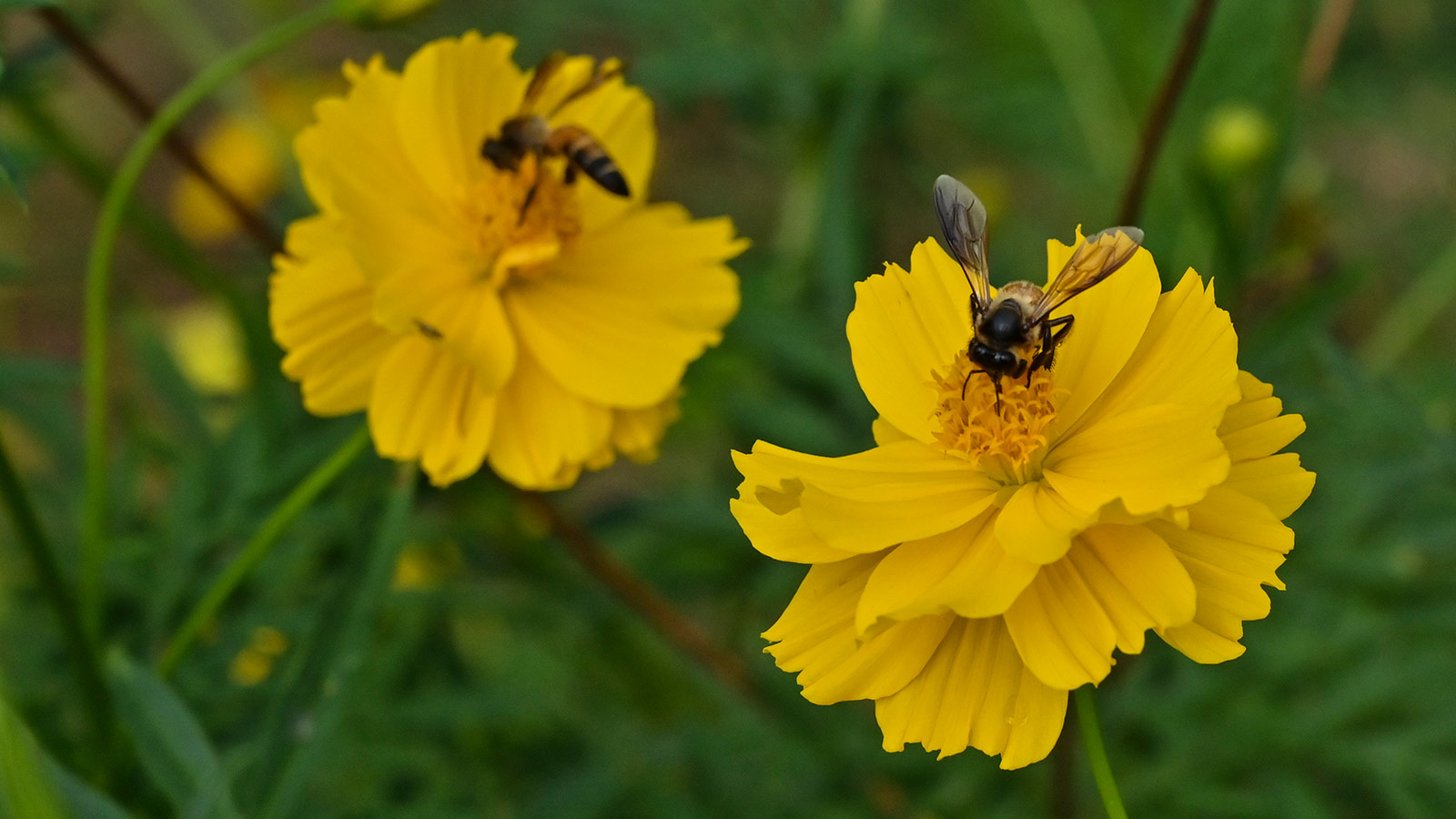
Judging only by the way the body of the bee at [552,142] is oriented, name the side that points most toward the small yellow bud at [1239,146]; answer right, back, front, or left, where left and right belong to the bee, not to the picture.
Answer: back

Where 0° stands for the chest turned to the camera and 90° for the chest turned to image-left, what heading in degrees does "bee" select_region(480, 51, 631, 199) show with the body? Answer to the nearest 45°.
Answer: approximately 90°

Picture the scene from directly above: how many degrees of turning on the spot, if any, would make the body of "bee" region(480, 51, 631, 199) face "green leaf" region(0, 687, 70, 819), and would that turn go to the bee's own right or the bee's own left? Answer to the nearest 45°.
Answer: approximately 45° to the bee's own left
